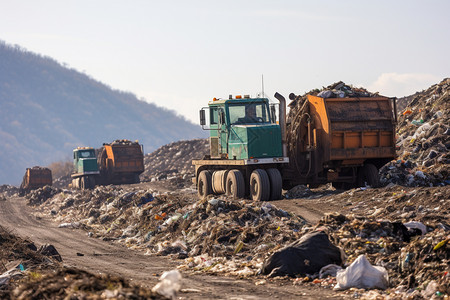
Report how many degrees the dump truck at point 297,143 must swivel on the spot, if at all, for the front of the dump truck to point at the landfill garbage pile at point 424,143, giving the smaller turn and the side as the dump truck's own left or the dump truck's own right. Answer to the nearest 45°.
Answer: approximately 180°

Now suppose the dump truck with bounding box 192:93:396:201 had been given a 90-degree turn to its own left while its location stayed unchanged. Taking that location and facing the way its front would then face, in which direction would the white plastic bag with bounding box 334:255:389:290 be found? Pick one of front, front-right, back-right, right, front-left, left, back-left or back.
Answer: front-right

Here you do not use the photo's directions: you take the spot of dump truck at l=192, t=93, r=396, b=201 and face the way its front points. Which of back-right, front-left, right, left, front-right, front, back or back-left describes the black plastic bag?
front-left

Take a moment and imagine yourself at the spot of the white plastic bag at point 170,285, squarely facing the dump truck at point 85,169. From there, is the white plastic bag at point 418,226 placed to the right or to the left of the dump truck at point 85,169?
right

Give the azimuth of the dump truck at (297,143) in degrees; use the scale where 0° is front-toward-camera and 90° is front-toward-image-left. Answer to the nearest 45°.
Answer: approximately 45°

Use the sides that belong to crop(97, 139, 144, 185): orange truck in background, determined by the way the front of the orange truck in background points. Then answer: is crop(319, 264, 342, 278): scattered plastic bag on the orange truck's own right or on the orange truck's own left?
on the orange truck's own left

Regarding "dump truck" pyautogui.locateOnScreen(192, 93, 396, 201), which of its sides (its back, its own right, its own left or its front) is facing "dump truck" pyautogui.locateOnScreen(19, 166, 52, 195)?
right

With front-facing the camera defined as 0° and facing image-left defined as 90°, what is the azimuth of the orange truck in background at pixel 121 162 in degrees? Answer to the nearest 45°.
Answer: approximately 45°
